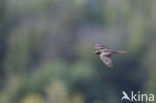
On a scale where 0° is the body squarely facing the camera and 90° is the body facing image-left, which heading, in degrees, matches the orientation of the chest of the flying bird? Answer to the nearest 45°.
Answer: approximately 90°
